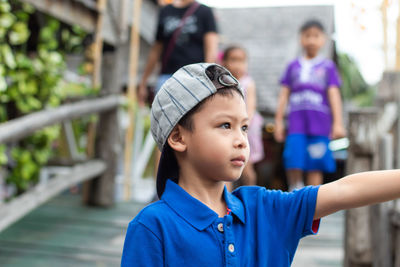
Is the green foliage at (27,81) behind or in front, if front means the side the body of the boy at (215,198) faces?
behind

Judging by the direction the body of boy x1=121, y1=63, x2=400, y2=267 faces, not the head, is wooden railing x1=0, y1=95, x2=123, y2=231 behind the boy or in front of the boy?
behind

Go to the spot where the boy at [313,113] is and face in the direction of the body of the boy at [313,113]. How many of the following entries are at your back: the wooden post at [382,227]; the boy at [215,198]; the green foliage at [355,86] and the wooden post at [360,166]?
1

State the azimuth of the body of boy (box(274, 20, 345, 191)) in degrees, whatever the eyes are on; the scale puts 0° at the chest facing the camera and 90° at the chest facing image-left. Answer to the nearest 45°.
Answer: approximately 0°

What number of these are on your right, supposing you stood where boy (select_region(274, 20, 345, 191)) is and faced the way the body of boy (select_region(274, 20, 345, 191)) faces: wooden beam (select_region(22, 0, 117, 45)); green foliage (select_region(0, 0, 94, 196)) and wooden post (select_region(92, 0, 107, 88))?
3

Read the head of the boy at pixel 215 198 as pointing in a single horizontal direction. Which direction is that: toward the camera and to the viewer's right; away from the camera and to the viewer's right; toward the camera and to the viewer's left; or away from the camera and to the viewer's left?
toward the camera and to the viewer's right

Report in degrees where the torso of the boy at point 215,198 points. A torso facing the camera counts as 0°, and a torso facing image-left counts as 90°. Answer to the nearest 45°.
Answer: approximately 315°

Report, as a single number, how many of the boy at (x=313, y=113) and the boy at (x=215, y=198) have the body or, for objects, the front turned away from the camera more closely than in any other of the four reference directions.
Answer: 0

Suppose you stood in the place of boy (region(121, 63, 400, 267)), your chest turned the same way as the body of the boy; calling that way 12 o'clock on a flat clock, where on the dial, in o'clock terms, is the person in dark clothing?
The person in dark clothing is roughly at 7 o'clock from the boy.

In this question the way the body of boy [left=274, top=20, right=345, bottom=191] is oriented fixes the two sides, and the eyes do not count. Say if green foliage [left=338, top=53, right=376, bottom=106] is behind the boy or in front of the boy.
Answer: behind

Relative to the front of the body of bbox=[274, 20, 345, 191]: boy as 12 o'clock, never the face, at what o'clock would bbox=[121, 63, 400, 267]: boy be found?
bbox=[121, 63, 400, 267]: boy is roughly at 12 o'clock from bbox=[274, 20, 345, 191]: boy.

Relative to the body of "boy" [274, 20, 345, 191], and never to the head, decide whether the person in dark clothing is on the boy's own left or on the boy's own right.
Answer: on the boy's own right

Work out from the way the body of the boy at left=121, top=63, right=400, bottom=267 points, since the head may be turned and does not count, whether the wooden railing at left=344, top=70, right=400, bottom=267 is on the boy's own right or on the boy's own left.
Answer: on the boy's own left
